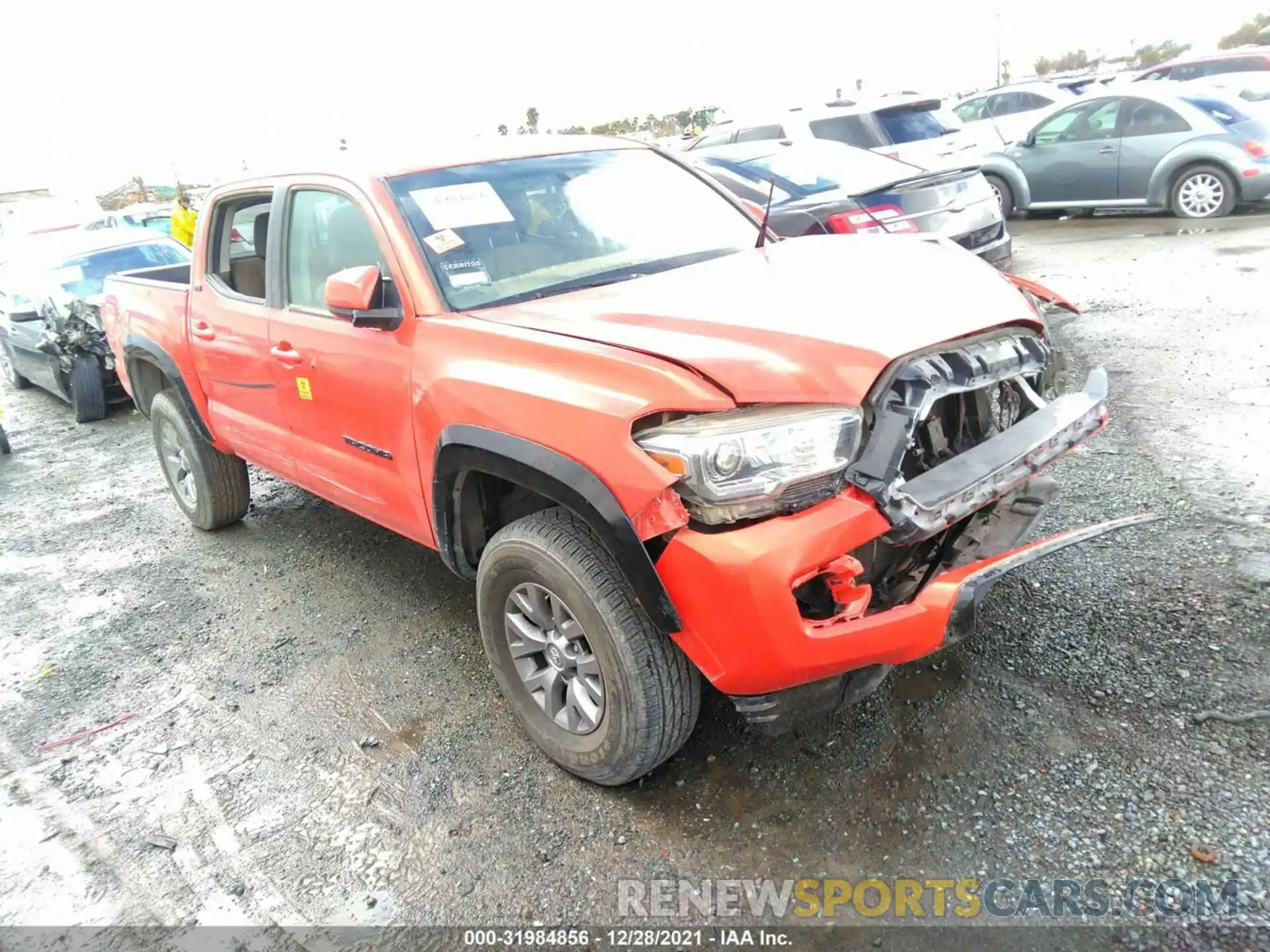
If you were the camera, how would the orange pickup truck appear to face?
facing the viewer and to the right of the viewer

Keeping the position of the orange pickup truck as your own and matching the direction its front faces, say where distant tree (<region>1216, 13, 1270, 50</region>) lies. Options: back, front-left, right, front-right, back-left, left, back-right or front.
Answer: left

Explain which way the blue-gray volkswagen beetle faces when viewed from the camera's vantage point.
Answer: facing away from the viewer and to the left of the viewer

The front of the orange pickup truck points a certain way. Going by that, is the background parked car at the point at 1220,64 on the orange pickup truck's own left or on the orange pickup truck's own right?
on the orange pickup truck's own left

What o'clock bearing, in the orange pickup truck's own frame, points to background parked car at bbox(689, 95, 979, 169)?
The background parked car is roughly at 8 o'clock from the orange pickup truck.

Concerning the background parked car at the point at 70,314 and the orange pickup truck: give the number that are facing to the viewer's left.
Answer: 0

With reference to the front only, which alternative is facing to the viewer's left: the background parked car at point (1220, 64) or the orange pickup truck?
the background parked car

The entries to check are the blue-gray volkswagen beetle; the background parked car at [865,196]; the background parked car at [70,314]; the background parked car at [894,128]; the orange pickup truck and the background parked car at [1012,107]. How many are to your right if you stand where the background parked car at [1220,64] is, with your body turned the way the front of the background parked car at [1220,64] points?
0

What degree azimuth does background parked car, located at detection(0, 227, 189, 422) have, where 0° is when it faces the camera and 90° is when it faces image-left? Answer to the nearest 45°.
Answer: approximately 315°

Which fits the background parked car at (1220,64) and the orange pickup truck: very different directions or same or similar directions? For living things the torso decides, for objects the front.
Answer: very different directions

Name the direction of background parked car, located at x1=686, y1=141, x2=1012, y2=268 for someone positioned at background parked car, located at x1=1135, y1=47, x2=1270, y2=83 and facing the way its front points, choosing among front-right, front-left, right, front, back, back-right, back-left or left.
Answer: left

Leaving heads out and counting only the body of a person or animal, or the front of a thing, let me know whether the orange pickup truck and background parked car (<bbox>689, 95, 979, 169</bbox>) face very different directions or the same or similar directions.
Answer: very different directions

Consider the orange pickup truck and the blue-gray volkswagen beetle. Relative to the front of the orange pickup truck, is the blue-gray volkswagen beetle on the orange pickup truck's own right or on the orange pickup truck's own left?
on the orange pickup truck's own left

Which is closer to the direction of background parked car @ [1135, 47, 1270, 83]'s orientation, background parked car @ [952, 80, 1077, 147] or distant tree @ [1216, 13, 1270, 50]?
the background parked car

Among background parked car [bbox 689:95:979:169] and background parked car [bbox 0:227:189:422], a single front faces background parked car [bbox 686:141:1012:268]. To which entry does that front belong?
background parked car [bbox 0:227:189:422]

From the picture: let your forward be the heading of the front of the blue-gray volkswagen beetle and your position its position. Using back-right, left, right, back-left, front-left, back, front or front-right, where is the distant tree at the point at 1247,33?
front-right

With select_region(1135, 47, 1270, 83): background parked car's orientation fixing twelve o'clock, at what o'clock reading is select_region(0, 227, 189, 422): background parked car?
select_region(0, 227, 189, 422): background parked car is roughly at 10 o'clock from select_region(1135, 47, 1270, 83): background parked car.
